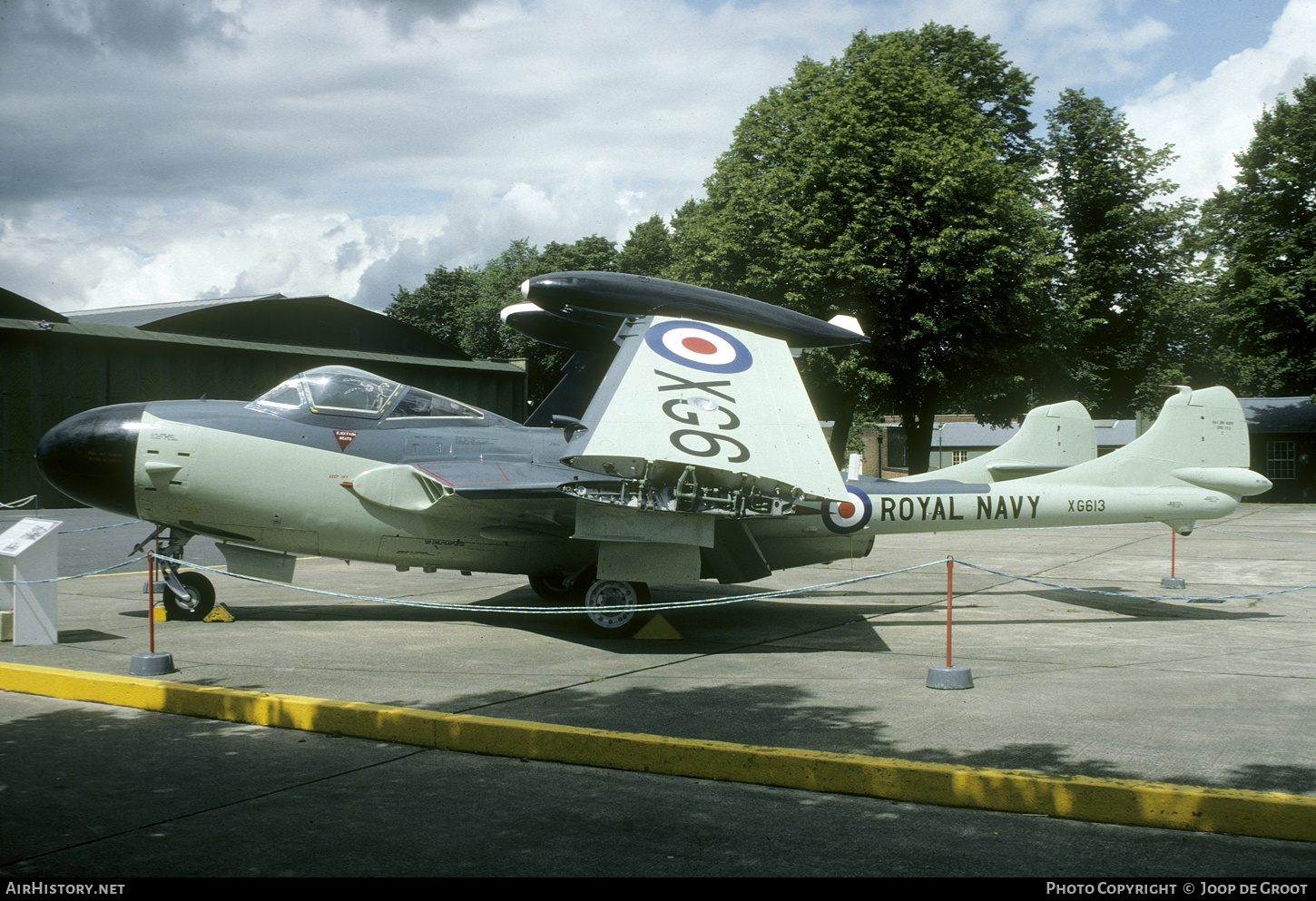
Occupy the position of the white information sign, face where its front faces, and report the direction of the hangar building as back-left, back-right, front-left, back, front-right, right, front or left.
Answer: back-right

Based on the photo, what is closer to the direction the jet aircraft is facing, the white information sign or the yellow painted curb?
the white information sign

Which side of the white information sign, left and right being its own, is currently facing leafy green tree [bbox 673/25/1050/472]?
back

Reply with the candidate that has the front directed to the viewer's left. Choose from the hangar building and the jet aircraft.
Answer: the jet aircraft

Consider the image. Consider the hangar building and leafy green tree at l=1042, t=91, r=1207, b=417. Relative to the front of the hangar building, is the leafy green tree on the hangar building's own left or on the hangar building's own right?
on the hangar building's own left

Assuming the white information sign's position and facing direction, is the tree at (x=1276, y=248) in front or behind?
behind

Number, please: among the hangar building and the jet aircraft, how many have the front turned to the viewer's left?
1

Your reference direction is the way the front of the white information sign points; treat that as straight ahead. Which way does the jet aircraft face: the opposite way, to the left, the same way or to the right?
to the right

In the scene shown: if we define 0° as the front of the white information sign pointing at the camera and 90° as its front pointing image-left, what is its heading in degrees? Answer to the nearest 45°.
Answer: approximately 45°

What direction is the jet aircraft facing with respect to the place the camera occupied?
facing to the left of the viewer

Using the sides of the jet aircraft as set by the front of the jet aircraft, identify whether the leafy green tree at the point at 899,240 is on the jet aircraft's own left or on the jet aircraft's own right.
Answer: on the jet aircraft's own right
